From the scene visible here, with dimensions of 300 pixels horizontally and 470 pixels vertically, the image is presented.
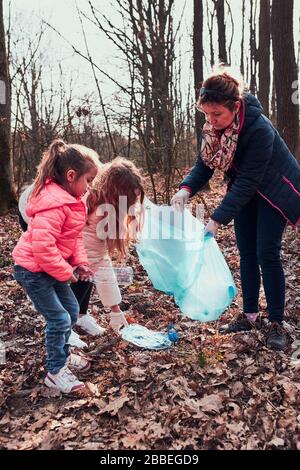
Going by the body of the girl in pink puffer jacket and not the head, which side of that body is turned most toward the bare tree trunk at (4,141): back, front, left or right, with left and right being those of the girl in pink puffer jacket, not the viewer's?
left

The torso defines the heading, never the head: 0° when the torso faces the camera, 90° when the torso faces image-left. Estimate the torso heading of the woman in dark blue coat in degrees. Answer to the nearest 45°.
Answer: approximately 45°

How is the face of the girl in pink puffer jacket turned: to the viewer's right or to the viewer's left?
to the viewer's right

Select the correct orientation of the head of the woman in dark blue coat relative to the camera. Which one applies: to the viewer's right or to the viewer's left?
to the viewer's left

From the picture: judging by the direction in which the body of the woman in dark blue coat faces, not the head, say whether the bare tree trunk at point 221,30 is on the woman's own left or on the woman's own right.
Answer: on the woman's own right

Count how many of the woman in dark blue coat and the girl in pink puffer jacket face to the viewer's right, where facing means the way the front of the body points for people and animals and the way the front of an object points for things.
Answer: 1

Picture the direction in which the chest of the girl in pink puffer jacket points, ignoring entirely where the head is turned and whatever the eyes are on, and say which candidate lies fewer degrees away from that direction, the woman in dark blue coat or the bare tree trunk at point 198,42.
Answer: the woman in dark blue coat

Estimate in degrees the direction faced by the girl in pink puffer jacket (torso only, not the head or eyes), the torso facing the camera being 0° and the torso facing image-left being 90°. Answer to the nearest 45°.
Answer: approximately 270°

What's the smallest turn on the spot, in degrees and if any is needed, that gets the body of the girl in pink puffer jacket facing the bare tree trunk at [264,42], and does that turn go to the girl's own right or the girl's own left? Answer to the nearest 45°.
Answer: approximately 45° to the girl's own left

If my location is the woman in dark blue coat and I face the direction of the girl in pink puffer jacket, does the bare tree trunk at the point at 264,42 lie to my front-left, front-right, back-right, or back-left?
back-right

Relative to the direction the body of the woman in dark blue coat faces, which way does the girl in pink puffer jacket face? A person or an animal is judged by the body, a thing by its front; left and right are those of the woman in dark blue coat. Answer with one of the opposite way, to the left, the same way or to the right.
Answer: the opposite way

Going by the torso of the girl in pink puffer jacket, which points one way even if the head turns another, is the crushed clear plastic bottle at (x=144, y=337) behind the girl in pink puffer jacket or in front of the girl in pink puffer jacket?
in front
